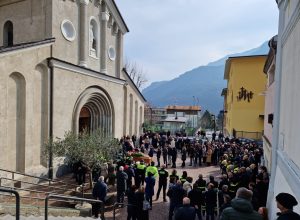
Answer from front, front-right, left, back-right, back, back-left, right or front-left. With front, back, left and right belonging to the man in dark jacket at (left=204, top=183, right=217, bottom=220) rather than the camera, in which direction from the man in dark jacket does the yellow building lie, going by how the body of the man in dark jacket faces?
front

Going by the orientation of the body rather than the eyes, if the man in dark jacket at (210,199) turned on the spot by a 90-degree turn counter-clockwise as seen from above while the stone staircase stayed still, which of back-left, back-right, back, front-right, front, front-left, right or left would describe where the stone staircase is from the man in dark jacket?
front

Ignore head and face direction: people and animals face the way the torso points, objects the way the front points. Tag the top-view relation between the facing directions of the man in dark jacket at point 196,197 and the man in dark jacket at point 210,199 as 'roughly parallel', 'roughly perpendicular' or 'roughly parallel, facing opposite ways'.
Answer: roughly parallel

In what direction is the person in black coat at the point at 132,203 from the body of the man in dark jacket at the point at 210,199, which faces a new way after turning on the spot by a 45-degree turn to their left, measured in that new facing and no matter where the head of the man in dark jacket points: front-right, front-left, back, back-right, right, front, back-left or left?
front-left

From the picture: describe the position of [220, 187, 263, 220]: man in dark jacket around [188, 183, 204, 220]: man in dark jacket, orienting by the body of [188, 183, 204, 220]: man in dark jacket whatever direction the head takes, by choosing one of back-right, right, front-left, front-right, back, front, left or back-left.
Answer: back

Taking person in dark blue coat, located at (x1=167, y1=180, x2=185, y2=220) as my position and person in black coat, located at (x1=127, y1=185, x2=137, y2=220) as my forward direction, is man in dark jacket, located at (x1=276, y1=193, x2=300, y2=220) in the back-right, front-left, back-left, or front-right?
back-left

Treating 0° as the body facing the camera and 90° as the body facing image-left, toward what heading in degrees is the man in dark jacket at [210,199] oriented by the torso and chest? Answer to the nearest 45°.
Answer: approximately 180°

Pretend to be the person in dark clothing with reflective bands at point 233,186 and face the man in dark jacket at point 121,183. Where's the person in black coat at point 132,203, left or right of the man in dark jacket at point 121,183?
left

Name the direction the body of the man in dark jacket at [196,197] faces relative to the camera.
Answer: away from the camera

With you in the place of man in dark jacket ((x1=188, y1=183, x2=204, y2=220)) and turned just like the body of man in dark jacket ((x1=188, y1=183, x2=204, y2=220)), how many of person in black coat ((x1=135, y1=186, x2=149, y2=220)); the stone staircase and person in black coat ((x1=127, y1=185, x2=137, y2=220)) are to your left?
3

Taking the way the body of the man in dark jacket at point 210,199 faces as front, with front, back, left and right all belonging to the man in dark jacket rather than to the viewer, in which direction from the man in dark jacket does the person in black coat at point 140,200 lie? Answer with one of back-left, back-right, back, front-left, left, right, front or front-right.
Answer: left

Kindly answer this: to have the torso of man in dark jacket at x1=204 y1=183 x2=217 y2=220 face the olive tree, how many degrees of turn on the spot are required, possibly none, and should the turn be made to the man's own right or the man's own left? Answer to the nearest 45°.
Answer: approximately 45° to the man's own left

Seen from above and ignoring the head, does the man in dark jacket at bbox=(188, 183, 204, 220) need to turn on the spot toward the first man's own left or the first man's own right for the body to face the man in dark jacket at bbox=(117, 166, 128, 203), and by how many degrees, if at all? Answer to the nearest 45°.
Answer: approximately 45° to the first man's own left
